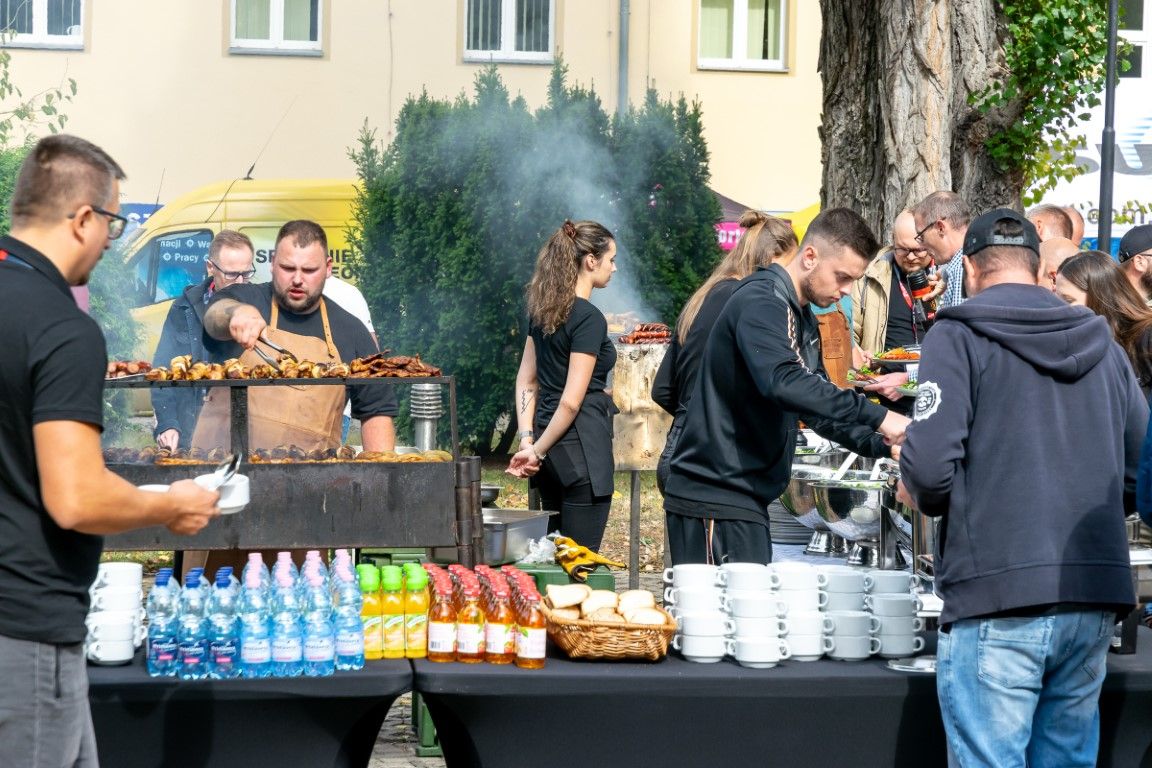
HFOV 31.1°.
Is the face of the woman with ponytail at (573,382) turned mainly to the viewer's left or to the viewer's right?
to the viewer's right

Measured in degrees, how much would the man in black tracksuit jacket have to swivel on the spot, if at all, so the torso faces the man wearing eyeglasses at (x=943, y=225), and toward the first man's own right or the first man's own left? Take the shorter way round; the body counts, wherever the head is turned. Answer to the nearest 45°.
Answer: approximately 90° to the first man's own left

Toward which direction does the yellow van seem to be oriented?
to the viewer's left

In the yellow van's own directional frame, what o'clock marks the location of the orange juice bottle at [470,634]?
The orange juice bottle is roughly at 9 o'clock from the yellow van.

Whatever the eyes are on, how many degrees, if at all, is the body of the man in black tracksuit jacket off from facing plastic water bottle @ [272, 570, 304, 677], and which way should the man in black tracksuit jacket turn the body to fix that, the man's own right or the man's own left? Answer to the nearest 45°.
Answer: approximately 135° to the man's own right

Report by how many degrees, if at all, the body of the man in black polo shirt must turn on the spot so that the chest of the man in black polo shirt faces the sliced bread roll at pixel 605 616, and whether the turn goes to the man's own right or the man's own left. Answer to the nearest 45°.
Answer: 0° — they already face it

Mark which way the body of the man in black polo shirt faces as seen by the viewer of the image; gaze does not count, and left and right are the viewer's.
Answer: facing away from the viewer and to the right of the viewer

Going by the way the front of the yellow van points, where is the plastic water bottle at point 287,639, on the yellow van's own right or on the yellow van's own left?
on the yellow van's own left

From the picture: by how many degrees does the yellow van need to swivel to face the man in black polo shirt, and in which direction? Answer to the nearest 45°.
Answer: approximately 90° to its left

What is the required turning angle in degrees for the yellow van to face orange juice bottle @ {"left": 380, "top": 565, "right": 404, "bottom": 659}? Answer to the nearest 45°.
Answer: approximately 90° to its left

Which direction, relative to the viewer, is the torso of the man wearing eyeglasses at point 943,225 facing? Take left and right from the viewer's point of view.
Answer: facing to the left of the viewer

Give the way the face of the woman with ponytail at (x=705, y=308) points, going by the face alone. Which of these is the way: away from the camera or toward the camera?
away from the camera

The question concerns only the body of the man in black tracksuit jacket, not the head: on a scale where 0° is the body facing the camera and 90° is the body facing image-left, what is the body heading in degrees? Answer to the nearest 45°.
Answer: approximately 270°

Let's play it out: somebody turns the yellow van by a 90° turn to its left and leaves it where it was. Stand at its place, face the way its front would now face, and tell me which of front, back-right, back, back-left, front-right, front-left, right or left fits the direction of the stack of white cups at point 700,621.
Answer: front

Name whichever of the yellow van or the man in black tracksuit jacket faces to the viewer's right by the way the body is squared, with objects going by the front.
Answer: the man in black tracksuit jacket

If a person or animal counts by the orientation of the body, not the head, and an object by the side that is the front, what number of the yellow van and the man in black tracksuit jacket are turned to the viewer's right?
1
